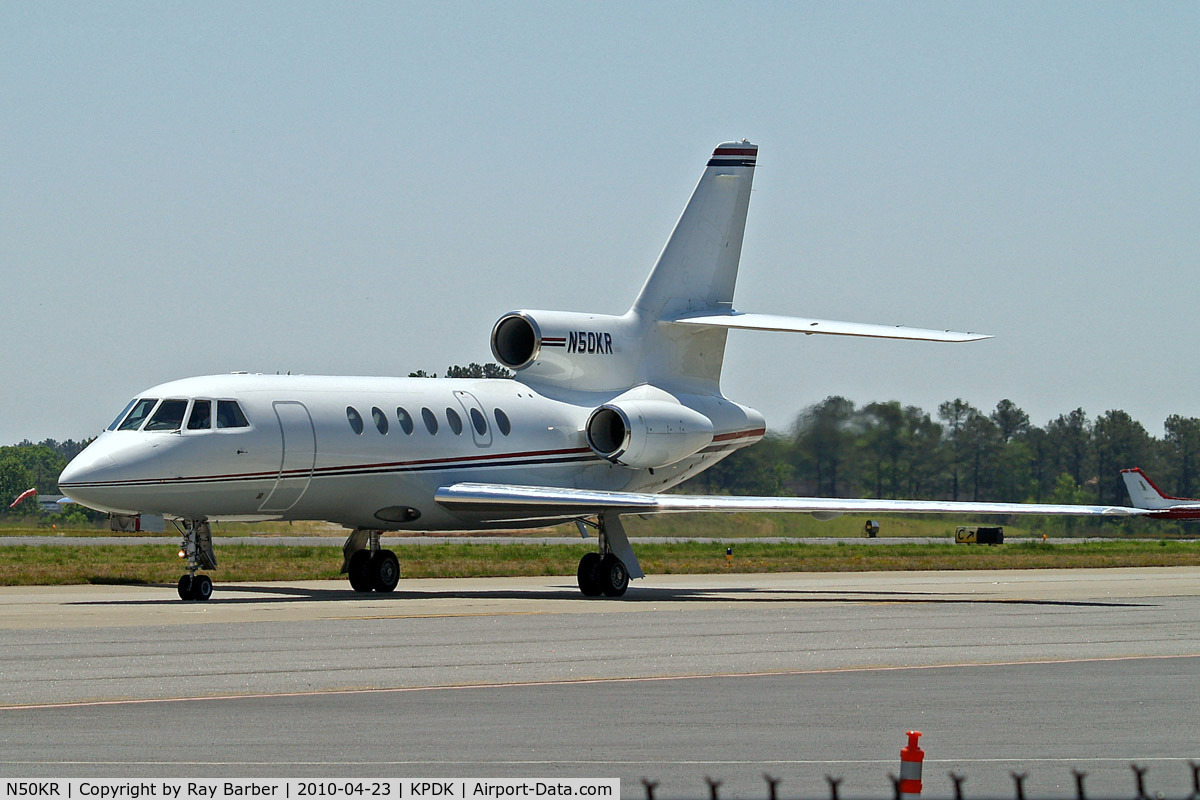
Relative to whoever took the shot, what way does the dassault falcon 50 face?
facing the viewer and to the left of the viewer
